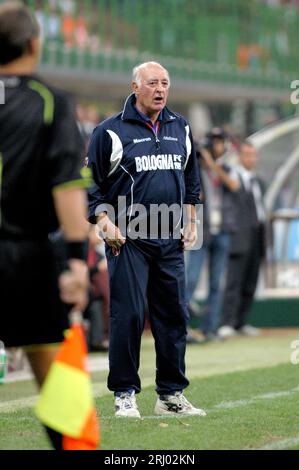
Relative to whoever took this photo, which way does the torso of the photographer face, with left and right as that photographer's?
facing the viewer and to the left of the viewer

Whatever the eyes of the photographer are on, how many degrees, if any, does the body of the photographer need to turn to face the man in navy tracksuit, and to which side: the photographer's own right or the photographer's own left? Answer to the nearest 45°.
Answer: approximately 45° to the photographer's own left

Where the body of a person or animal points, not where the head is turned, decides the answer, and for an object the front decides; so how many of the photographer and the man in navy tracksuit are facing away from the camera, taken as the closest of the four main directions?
0

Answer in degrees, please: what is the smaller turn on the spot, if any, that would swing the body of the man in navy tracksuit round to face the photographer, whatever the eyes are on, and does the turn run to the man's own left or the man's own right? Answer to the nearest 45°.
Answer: approximately 135° to the man's own left

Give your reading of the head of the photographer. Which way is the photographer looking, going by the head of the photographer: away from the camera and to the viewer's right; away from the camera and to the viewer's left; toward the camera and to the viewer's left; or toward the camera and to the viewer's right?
toward the camera and to the viewer's left

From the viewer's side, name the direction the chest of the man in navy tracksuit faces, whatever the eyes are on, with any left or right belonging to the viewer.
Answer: facing the viewer and to the right of the viewer
